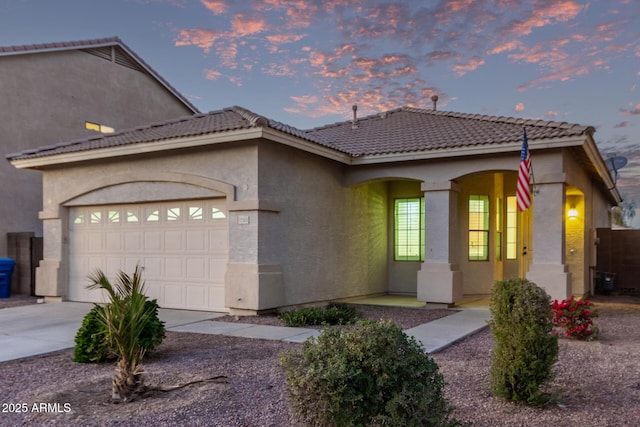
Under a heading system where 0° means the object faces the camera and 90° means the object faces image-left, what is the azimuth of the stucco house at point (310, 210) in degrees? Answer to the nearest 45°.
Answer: approximately 45°

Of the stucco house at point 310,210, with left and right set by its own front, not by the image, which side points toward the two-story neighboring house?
right

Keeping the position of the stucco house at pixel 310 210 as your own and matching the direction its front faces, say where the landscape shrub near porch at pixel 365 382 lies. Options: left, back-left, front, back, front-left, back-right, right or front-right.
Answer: front-left

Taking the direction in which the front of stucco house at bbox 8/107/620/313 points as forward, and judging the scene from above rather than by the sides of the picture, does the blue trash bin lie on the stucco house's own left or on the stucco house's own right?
on the stucco house's own right

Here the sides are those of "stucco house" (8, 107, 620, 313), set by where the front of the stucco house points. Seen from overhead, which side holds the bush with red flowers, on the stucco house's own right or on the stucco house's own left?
on the stucco house's own left

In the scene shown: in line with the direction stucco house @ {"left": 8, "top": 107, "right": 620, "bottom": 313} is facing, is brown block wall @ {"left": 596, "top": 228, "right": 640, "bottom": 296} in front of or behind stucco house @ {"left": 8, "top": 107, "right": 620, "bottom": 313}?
behind

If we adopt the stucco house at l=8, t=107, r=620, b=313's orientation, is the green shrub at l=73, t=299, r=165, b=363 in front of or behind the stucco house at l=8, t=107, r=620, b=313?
in front

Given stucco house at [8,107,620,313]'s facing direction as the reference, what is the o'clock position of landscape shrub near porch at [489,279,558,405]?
The landscape shrub near porch is roughly at 10 o'clock from the stucco house.

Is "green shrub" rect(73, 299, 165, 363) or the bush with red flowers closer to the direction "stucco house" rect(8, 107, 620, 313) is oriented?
the green shrub
